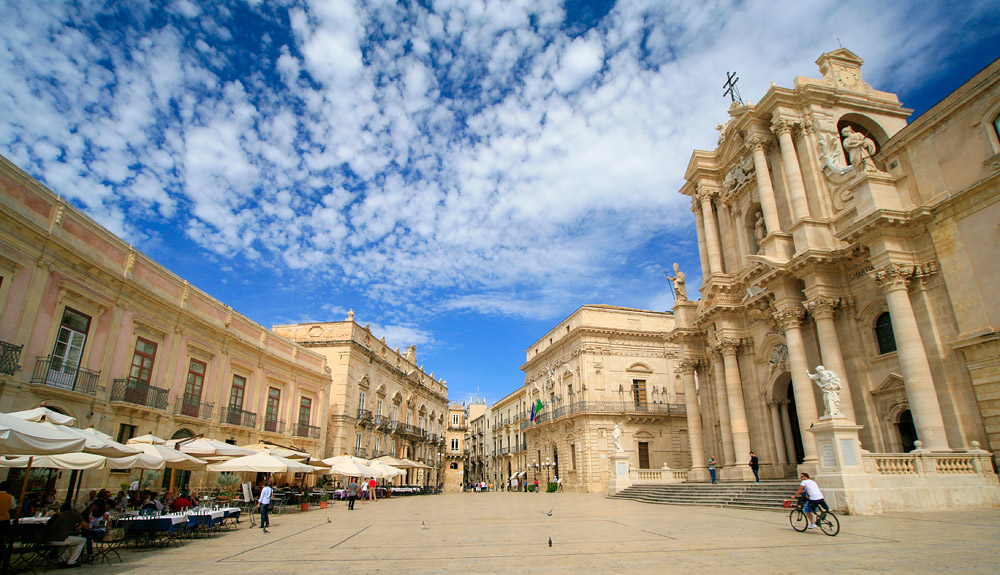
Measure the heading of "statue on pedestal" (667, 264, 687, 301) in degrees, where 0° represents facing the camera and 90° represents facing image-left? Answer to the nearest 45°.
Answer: approximately 45°

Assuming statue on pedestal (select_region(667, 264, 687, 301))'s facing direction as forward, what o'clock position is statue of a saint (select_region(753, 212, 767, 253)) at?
The statue of a saint is roughly at 9 o'clock from the statue on pedestal.

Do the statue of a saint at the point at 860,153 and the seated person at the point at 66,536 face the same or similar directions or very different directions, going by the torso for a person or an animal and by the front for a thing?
very different directions

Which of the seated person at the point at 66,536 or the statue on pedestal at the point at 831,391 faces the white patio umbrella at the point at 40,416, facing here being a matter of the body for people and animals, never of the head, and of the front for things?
the statue on pedestal

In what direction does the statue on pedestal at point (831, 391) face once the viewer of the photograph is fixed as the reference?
facing the viewer and to the left of the viewer
